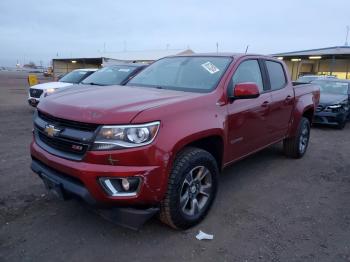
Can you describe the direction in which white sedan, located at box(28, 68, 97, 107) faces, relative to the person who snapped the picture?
facing the viewer and to the left of the viewer

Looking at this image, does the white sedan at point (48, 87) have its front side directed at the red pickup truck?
no

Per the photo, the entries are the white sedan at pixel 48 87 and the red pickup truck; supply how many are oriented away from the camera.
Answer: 0

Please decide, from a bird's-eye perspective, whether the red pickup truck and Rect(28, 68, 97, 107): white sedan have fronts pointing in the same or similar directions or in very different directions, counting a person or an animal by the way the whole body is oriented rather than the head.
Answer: same or similar directions

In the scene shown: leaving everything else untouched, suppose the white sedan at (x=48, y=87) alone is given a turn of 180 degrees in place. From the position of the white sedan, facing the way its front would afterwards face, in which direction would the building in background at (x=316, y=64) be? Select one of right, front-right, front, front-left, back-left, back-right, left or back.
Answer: front

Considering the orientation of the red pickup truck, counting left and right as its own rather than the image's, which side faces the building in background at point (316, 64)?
back

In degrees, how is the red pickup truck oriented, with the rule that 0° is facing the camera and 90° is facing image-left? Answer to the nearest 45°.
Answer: approximately 45°

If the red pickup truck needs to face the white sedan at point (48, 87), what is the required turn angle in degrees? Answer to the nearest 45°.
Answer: approximately 90° to its right
